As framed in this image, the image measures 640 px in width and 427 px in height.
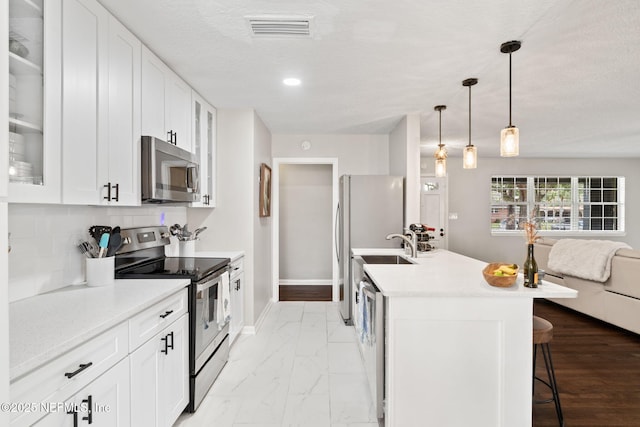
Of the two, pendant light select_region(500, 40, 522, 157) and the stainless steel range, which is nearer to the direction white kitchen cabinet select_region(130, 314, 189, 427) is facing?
the pendant light

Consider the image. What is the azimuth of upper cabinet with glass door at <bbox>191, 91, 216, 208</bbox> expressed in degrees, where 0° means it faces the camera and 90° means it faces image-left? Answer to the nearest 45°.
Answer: approximately 270°

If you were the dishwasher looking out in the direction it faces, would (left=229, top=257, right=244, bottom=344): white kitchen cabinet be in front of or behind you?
in front

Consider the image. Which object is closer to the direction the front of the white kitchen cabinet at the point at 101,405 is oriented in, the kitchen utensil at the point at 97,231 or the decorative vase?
the decorative vase

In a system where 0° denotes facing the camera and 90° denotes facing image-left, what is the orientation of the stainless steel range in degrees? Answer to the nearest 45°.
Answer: approximately 315°

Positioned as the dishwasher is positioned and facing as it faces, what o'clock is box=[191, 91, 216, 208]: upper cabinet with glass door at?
The upper cabinet with glass door is roughly at 1 o'clock from the dishwasher.

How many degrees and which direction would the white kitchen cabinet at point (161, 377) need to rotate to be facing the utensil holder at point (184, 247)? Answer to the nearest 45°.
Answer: approximately 135° to its left

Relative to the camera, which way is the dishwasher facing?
to the viewer's left

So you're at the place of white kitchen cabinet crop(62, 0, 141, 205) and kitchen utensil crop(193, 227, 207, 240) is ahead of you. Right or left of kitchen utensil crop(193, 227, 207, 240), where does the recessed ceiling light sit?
right

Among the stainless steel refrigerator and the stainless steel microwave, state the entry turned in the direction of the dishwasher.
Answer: the stainless steel microwave
